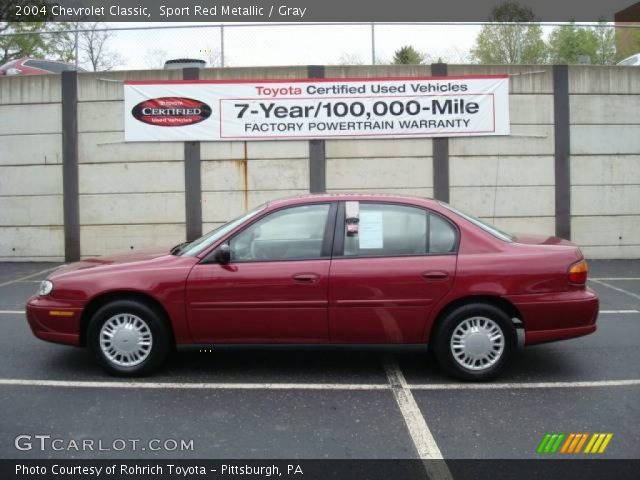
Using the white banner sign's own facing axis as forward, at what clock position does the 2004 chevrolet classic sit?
The 2004 chevrolet classic is roughly at 12 o'clock from the white banner sign.

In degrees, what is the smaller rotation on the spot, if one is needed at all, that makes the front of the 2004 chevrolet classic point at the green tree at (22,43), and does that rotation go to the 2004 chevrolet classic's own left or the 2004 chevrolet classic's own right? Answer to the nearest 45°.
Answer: approximately 45° to the 2004 chevrolet classic's own right

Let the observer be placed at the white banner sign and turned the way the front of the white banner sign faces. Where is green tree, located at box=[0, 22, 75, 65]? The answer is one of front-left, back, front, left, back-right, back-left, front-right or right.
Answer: back-right

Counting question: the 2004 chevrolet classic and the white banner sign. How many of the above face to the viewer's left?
1

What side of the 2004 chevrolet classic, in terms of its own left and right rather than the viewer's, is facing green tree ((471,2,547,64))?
right

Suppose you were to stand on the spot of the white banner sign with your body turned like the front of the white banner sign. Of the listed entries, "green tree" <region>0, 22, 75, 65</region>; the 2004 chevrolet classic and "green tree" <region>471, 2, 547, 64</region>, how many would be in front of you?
1

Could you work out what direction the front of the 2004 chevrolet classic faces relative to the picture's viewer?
facing to the left of the viewer

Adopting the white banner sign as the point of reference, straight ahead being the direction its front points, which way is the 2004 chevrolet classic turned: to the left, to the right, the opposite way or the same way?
to the right

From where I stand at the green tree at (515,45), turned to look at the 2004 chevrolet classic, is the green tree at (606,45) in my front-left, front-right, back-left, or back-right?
back-left

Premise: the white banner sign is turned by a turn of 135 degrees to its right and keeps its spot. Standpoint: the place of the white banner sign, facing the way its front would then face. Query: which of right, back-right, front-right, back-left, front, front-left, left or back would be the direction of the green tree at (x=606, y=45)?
right

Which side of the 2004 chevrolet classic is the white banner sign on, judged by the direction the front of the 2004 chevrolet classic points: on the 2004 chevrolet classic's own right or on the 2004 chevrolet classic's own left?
on the 2004 chevrolet classic's own right

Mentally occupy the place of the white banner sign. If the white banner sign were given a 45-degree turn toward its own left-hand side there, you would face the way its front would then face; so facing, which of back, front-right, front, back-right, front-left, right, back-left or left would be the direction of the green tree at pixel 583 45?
left
